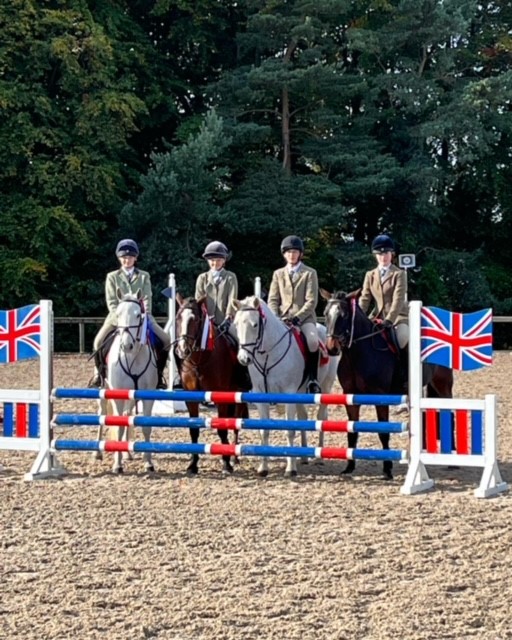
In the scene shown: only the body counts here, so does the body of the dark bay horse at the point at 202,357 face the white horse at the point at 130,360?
no

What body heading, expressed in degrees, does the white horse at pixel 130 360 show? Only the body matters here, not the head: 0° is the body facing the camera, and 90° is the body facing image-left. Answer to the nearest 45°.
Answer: approximately 0°

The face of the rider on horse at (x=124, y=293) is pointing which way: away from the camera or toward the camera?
toward the camera

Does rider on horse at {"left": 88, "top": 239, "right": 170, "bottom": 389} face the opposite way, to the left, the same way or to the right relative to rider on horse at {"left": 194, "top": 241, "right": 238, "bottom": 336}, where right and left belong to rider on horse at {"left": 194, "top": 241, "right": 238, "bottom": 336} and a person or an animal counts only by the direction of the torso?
the same way

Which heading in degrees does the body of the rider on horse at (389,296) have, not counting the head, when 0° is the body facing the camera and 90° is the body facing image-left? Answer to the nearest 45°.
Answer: approximately 45°

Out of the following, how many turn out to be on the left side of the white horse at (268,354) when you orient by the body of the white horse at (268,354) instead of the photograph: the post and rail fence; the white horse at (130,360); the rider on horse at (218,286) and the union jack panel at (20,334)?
0

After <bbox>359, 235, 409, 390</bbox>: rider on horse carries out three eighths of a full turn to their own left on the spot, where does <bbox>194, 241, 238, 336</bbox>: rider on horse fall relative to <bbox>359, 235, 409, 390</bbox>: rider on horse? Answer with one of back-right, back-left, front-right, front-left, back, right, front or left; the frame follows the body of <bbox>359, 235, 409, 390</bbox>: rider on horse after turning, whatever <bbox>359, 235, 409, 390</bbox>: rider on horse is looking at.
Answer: back

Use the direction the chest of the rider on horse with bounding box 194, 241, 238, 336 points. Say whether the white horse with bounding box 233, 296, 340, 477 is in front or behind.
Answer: in front

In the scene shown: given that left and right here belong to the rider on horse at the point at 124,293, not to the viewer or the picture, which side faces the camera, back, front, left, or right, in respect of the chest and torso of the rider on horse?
front

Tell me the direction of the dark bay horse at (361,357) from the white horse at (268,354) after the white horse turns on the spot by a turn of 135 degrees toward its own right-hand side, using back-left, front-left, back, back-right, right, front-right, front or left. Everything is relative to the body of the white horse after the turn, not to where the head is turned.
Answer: right

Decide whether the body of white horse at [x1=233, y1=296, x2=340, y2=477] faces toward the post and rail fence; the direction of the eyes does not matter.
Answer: no

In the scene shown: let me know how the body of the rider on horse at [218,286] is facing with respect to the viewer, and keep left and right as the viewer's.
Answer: facing the viewer

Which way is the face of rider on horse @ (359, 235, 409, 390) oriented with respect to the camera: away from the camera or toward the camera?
toward the camera

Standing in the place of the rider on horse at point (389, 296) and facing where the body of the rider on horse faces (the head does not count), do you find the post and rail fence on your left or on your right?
on your right

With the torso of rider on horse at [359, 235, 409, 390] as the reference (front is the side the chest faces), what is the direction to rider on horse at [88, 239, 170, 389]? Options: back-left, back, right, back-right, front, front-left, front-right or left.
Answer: front-right

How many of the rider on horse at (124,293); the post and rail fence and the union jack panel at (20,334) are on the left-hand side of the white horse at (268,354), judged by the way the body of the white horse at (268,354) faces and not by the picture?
0

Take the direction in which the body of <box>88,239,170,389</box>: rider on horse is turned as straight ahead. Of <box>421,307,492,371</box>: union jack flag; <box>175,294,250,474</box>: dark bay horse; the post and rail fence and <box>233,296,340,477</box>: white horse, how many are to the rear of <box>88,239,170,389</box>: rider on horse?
1

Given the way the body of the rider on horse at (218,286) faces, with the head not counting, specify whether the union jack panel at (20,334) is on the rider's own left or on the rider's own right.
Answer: on the rider's own right

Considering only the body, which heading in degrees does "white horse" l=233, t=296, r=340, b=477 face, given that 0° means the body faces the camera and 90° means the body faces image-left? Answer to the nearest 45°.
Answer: approximately 45°
